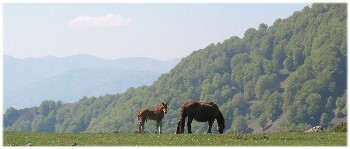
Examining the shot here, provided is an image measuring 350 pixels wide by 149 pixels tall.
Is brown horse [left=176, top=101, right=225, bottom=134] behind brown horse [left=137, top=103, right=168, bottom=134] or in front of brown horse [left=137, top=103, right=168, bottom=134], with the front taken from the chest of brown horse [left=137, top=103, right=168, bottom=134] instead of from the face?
in front

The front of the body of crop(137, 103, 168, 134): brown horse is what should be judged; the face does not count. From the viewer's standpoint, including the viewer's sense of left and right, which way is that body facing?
facing to the right of the viewer
